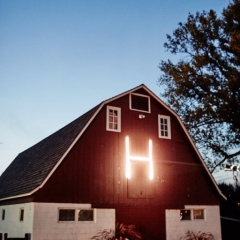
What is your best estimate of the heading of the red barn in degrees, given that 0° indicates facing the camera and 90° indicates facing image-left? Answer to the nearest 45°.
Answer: approximately 315°
